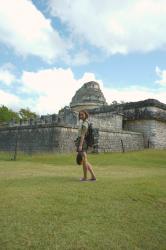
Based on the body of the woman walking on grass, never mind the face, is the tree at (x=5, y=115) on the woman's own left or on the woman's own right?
on the woman's own right

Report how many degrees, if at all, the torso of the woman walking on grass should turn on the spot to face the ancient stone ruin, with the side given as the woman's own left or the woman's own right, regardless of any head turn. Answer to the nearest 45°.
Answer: approximately 90° to the woman's own right

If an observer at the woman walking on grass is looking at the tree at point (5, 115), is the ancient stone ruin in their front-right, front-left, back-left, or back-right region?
front-right

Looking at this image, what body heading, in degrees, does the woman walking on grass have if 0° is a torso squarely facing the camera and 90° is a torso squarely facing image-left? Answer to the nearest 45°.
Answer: approximately 90°
